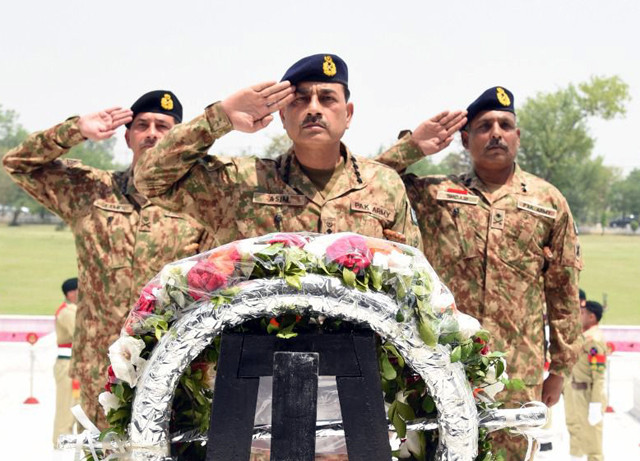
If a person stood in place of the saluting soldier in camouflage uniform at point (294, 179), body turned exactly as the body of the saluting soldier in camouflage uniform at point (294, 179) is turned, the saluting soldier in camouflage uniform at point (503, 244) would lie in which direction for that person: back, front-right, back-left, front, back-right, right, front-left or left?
back-left

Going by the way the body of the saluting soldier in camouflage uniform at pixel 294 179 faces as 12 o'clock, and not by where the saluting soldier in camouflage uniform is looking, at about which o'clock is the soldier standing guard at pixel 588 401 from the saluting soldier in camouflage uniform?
The soldier standing guard is roughly at 7 o'clock from the saluting soldier in camouflage uniform.

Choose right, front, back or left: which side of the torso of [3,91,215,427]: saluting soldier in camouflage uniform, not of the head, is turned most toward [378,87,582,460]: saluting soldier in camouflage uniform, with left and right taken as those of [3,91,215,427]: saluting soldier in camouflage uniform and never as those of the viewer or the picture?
left

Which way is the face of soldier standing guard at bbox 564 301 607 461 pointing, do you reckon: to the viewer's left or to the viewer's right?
to the viewer's left

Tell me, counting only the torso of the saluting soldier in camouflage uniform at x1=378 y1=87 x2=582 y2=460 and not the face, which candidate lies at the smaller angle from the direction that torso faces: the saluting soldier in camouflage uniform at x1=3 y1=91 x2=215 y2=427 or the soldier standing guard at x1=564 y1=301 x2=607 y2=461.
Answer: the saluting soldier in camouflage uniform

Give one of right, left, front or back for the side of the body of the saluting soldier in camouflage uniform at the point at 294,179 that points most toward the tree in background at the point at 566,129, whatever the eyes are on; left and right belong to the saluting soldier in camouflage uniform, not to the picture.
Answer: back
